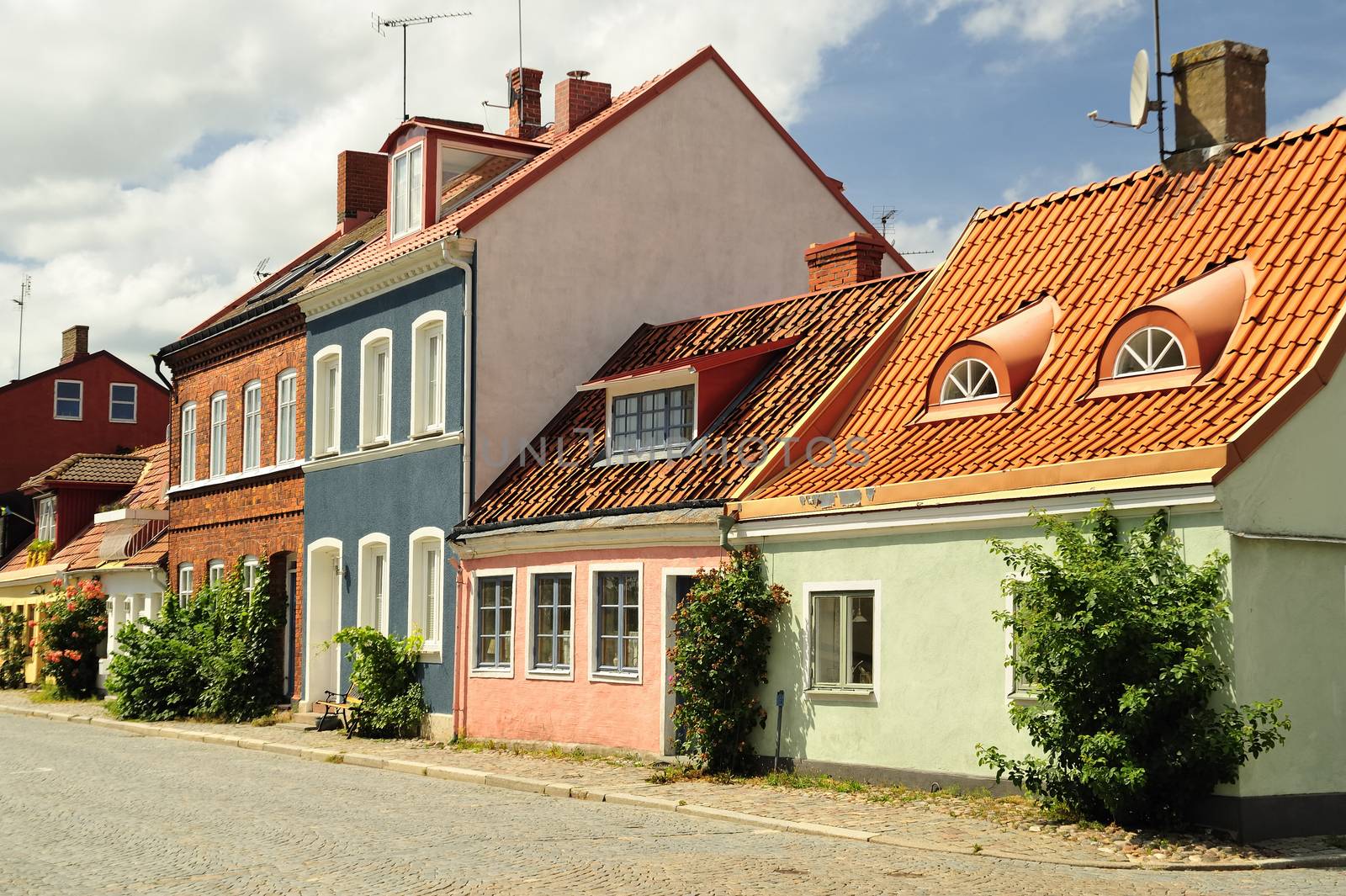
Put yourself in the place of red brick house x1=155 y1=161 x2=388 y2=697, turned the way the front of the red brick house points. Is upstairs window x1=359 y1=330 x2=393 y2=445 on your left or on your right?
on your left

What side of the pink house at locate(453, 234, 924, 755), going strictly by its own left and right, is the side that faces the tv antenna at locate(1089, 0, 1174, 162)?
left

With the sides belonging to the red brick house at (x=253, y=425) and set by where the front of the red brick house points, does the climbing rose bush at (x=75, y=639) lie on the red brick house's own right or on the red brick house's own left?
on the red brick house's own right

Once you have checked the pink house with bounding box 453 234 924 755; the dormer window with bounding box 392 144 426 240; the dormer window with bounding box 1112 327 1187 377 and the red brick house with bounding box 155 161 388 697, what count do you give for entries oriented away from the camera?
0

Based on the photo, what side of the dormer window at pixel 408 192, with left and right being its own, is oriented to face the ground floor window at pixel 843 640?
left

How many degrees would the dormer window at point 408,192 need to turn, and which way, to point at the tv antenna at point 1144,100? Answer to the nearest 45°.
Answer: approximately 90° to its left

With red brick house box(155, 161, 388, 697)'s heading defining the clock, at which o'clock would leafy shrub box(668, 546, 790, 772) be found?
The leafy shrub is roughly at 10 o'clock from the red brick house.

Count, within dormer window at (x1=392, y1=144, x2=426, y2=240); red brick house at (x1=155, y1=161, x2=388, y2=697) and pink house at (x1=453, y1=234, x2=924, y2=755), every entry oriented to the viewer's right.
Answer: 0

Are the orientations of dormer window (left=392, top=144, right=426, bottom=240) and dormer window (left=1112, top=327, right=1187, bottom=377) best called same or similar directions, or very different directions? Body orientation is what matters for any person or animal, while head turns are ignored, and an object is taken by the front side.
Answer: same or similar directions

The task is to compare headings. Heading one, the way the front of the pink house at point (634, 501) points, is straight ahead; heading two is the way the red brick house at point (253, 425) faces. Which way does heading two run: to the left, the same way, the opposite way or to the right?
the same way

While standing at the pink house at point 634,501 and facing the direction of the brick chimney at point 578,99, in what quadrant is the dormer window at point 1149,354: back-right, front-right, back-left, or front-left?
back-right

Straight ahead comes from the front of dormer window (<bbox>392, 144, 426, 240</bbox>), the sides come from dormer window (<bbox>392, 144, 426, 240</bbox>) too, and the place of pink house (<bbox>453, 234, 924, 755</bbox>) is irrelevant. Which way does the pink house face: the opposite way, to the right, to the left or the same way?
the same way

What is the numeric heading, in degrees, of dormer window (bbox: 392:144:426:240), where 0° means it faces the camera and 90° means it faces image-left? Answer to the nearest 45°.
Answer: approximately 45°

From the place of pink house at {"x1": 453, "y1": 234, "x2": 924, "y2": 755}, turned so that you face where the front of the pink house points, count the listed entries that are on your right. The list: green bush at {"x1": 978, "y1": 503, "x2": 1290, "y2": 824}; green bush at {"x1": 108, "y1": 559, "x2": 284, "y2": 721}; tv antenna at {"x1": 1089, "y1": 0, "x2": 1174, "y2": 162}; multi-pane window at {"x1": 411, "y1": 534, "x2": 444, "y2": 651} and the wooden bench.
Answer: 3

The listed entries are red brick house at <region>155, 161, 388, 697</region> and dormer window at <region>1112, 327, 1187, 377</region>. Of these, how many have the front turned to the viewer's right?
0

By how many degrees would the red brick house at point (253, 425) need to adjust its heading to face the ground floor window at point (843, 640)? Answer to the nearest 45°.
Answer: approximately 45° to its left

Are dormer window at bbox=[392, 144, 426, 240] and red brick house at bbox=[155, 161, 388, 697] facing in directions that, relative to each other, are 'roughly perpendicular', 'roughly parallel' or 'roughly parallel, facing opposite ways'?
roughly parallel

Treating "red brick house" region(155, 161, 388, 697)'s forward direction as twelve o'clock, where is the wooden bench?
The wooden bench is roughly at 10 o'clock from the red brick house.

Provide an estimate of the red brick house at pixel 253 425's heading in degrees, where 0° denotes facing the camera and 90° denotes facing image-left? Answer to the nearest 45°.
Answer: approximately 45°
